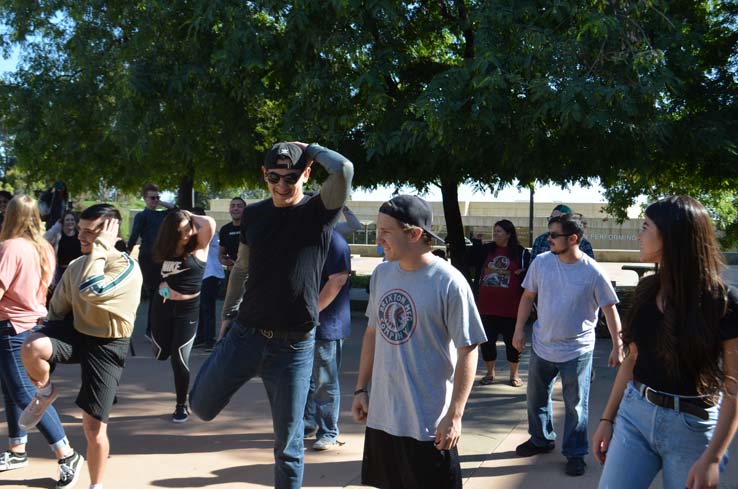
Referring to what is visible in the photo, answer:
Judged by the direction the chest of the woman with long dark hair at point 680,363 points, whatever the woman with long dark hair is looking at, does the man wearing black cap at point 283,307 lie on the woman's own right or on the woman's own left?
on the woman's own right

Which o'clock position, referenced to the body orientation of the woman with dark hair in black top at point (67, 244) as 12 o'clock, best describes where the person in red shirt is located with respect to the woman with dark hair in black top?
The person in red shirt is roughly at 10 o'clock from the woman with dark hair in black top.

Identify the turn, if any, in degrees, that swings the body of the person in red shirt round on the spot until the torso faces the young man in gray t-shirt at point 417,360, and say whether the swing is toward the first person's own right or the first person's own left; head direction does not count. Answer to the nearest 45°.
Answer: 0° — they already face them

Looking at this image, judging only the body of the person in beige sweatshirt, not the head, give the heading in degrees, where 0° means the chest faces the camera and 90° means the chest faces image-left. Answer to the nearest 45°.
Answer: approximately 45°

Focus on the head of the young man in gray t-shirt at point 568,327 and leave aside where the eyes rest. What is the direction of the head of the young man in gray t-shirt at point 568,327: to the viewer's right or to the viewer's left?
to the viewer's left

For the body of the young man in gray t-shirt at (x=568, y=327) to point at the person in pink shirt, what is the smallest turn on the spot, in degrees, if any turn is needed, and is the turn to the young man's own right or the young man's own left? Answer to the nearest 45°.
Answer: approximately 45° to the young man's own right

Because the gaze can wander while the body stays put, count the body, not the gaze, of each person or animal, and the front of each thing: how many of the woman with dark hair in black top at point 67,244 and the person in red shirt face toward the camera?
2

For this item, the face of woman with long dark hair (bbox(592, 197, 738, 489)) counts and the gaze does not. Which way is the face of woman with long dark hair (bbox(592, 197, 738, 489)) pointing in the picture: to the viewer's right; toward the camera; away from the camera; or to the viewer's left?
to the viewer's left

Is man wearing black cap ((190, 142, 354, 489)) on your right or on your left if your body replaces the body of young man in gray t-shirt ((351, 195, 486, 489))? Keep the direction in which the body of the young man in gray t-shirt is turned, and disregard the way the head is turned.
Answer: on your right

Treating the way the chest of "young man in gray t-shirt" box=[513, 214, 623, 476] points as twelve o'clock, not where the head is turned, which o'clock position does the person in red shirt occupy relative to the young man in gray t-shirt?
The person in red shirt is roughly at 4 o'clock from the young man in gray t-shirt.

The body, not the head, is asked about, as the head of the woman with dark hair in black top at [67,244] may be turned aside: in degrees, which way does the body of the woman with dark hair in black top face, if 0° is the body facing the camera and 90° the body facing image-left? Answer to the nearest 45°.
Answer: approximately 0°

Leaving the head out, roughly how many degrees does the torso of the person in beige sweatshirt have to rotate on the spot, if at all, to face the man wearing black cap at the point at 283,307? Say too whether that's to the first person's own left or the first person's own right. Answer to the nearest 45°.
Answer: approximately 90° to the first person's own left

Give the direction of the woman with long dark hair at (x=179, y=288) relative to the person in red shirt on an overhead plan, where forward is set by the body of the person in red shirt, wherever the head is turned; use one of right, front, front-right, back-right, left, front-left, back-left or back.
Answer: front-right

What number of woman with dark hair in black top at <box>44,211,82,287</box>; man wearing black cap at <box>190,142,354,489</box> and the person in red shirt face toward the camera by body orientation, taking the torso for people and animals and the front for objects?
3
